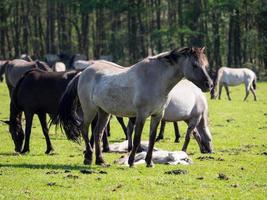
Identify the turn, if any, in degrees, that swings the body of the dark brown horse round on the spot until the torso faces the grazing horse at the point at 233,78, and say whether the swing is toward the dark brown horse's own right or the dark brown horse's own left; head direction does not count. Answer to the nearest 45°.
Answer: approximately 135° to the dark brown horse's own right

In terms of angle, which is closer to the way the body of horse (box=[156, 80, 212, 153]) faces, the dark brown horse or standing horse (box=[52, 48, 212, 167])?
the standing horse

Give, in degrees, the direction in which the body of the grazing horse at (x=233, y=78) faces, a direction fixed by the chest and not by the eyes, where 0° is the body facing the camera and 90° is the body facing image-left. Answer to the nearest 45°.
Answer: approximately 90°

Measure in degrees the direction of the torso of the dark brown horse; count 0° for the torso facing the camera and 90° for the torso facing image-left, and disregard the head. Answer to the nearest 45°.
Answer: approximately 90°

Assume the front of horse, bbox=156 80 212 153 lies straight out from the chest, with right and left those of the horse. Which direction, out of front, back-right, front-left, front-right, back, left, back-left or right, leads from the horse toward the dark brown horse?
back-right

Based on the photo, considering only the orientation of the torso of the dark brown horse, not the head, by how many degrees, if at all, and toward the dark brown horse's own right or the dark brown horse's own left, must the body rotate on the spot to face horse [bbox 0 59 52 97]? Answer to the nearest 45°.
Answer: approximately 90° to the dark brown horse's own right

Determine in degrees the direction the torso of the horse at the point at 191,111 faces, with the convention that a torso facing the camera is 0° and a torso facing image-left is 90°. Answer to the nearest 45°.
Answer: approximately 315°

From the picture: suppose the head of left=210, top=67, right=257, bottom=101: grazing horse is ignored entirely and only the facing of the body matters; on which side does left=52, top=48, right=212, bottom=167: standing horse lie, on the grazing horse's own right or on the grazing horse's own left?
on the grazing horse's own left
